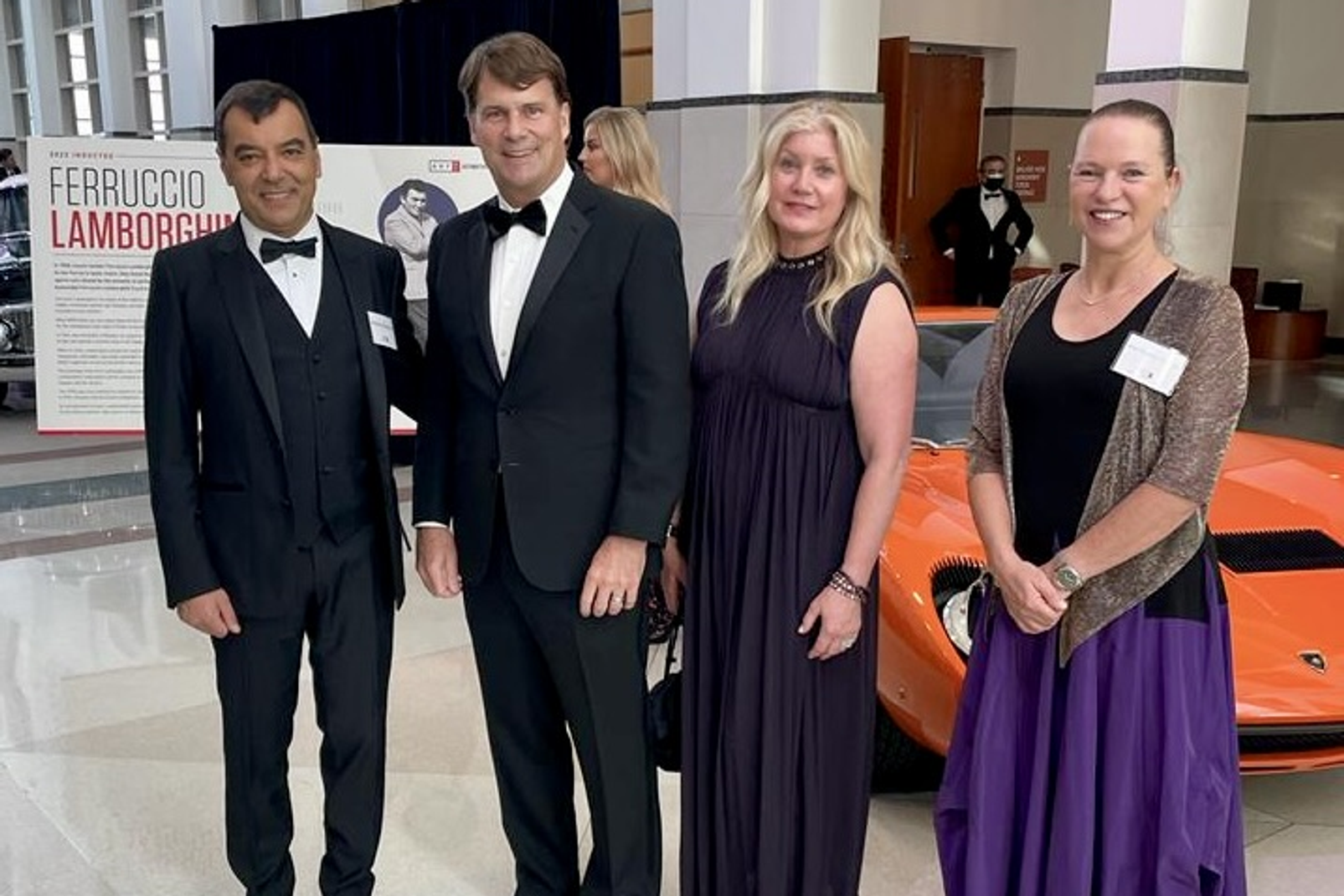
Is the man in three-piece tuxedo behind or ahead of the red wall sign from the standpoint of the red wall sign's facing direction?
ahead

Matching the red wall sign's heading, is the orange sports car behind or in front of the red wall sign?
in front

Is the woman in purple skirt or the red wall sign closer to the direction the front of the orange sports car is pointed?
the woman in purple skirt

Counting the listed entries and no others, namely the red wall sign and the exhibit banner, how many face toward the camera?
2

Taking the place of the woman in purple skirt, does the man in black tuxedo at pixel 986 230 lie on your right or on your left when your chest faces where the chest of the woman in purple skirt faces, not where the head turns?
on your right

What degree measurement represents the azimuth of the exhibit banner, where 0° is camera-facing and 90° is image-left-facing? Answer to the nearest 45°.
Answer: approximately 0°

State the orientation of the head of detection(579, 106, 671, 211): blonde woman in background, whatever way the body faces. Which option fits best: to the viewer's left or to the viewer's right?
to the viewer's left
